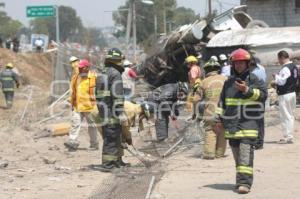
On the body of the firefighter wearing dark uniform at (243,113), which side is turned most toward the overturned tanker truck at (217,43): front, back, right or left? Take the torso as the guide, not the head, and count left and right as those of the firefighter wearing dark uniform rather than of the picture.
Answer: back

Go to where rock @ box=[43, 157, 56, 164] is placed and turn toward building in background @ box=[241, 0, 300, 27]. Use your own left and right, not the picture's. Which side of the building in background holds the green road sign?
left
